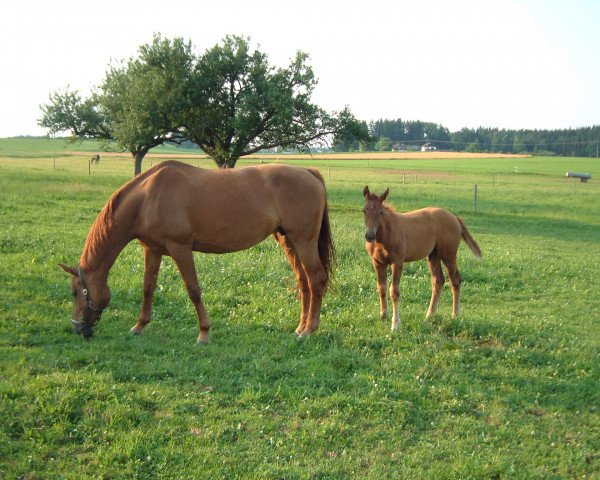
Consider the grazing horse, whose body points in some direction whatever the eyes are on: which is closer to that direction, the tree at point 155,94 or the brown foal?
the tree

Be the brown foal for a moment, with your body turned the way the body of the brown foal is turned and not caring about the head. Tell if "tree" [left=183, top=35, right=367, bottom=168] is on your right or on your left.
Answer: on your right

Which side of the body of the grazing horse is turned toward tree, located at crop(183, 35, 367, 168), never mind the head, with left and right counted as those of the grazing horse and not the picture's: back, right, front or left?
right

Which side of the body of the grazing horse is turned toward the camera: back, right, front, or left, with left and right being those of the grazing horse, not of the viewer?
left

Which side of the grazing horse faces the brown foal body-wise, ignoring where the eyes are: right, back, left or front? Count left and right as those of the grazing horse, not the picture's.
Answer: back

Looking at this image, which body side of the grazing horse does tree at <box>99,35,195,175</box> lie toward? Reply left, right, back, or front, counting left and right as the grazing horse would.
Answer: right

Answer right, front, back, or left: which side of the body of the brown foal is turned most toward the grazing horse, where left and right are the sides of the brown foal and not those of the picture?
front

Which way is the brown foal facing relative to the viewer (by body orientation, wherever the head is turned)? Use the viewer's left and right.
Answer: facing the viewer and to the left of the viewer

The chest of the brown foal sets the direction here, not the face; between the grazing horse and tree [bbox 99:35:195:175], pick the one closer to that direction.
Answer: the grazing horse

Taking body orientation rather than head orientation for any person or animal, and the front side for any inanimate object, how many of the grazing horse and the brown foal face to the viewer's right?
0
